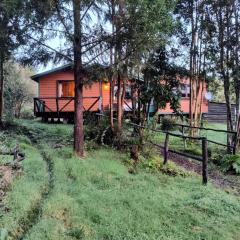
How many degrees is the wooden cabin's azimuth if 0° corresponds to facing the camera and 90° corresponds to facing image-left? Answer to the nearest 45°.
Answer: approximately 0°

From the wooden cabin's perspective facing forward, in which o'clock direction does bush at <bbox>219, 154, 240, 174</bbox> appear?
The bush is roughly at 11 o'clock from the wooden cabin.
